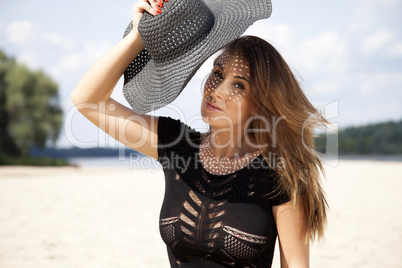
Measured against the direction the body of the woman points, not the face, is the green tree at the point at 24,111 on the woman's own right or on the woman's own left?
on the woman's own right

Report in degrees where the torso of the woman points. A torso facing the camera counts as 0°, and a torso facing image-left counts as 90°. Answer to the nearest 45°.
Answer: approximately 45°
